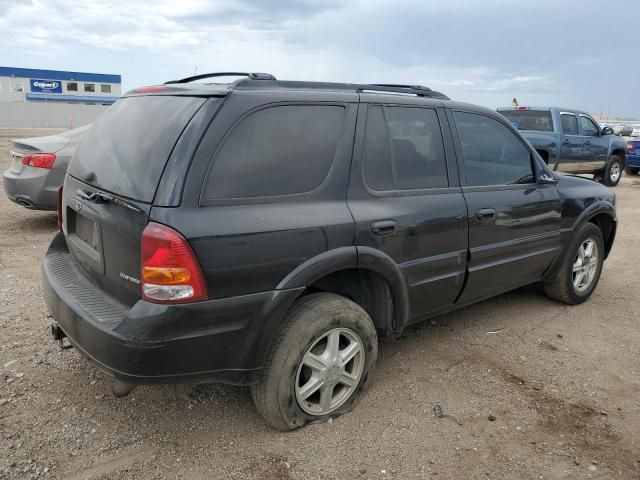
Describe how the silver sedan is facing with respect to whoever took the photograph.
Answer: facing away from the viewer and to the right of the viewer

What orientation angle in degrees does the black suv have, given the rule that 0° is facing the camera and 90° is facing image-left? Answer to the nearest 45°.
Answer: approximately 225°

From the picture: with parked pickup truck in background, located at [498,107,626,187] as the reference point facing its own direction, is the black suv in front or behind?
behind

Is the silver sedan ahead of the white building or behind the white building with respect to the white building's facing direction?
ahead

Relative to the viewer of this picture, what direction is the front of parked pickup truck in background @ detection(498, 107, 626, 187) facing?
facing away from the viewer and to the right of the viewer

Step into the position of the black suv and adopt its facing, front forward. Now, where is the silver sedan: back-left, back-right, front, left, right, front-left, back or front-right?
left

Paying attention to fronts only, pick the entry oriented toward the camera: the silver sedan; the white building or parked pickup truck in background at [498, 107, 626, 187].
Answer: the white building

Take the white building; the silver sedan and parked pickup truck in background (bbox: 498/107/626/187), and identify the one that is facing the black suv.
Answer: the white building

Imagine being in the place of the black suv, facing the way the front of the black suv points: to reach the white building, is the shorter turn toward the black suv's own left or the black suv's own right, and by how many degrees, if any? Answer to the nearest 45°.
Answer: approximately 90° to the black suv's own left

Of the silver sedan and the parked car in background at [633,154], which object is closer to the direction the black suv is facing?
the parked car in background

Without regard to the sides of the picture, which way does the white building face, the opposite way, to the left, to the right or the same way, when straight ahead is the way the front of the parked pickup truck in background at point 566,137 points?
to the right

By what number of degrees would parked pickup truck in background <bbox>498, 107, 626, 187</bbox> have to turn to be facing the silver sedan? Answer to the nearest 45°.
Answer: approximately 180°

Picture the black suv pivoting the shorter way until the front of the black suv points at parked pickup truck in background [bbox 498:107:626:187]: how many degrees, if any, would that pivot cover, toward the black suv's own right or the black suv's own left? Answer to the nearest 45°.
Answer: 0° — it already faces it

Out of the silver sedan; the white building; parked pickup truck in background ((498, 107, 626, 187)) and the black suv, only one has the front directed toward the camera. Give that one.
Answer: the white building

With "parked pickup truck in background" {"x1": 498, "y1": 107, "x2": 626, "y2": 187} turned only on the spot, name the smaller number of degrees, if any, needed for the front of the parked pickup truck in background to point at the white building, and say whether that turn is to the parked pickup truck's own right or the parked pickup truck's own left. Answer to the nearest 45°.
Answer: approximately 135° to the parked pickup truck's own left

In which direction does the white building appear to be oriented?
toward the camera
